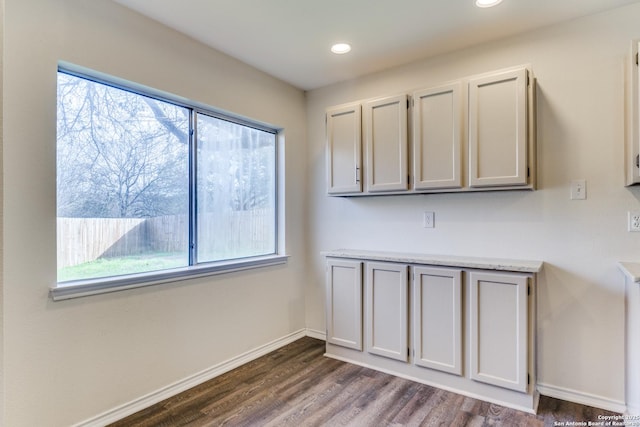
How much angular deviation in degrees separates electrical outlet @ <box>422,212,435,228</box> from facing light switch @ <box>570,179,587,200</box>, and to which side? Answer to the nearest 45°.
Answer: approximately 90° to its left

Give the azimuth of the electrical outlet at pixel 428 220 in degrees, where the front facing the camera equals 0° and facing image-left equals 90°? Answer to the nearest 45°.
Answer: approximately 0°

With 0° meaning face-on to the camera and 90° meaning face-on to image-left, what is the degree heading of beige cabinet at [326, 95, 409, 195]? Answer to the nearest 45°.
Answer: approximately 45°

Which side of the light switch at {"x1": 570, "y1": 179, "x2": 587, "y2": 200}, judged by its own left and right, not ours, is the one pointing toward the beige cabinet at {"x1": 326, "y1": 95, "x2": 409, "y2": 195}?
right
